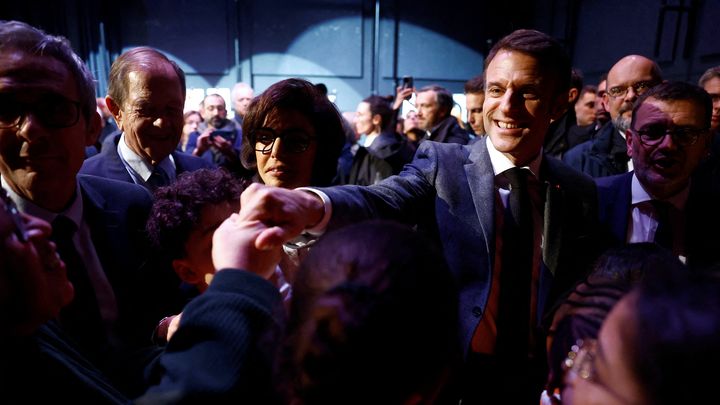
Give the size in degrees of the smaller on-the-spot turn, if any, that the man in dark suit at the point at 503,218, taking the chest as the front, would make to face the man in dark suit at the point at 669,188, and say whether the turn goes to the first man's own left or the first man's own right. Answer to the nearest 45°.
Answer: approximately 135° to the first man's own left

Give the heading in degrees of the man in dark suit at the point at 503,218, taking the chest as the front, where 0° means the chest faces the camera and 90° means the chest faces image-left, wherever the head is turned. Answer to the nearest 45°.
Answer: approximately 0°

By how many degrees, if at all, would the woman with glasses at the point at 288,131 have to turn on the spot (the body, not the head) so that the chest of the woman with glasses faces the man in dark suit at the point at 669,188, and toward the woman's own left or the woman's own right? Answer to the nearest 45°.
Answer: approximately 135° to the woman's own left

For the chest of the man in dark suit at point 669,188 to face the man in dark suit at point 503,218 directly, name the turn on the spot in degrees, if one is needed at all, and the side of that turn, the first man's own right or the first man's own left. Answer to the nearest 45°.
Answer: approximately 45° to the first man's own right

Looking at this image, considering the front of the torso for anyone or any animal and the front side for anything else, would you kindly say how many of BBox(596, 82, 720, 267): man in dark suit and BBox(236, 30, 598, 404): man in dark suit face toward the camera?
2

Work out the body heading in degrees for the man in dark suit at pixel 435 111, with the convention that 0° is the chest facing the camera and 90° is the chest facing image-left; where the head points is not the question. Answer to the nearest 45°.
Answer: approximately 45°

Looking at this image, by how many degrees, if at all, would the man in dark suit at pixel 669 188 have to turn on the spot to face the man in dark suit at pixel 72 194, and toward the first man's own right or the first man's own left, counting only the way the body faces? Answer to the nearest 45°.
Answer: approximately 45° to the first man's own right

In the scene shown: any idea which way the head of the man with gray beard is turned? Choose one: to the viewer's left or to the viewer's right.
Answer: to the viewer's left

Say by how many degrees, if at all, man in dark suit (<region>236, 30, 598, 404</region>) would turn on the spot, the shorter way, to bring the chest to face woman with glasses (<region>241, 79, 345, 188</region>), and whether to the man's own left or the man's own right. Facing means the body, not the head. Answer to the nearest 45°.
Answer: approximately 90° to the man's own right
